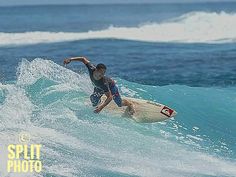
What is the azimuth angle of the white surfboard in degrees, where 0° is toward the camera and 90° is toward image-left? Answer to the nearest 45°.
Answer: approximately 270°
